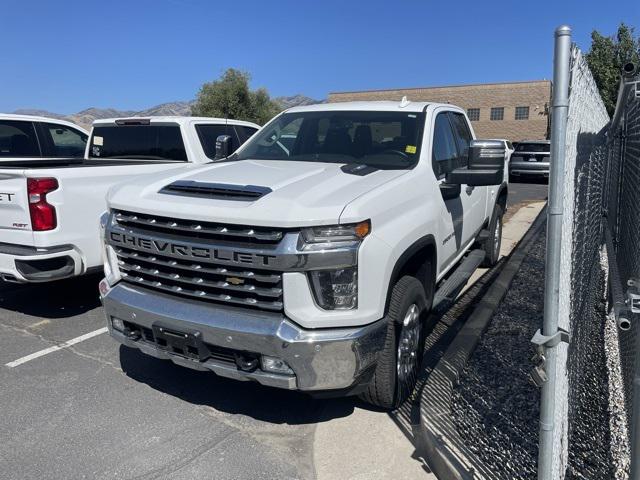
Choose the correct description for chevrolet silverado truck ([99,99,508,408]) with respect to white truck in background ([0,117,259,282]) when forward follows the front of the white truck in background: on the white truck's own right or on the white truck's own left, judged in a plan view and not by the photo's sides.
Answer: on the white truck's own right

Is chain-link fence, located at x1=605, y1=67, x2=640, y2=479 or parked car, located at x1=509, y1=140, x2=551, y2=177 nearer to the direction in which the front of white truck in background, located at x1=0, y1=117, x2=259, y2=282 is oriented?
the parked car

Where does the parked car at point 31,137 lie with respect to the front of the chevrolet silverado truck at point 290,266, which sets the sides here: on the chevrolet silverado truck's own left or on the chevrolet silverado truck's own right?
on the chevrolet silverado truck's own right

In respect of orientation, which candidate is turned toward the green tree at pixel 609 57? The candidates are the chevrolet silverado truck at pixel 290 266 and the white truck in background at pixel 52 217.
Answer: the white truck in background

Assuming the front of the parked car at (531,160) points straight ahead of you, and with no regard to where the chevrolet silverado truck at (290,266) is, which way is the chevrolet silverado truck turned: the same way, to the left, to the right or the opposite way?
the opposite way

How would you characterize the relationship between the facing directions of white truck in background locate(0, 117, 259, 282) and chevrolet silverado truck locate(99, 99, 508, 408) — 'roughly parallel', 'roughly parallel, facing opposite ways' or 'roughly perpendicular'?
roughly parallel, facing opposite ways

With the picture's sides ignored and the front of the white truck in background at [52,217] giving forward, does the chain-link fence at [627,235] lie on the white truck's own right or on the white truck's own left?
on the white truck's own right

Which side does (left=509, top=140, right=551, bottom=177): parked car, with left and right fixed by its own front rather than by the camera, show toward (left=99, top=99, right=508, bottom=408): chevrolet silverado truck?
back

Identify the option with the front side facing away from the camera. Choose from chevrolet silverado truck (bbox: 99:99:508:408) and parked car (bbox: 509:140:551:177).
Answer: the parked car

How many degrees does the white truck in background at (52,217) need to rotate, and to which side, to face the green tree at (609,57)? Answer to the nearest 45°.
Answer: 0° — it already faces it

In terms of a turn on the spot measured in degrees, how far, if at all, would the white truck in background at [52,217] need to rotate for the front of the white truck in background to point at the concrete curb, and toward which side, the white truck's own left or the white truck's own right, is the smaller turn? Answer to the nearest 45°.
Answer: approximately 90° to the white truck's own right

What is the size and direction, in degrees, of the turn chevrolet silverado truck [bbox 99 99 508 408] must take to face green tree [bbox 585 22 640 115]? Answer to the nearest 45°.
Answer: approximately 180°

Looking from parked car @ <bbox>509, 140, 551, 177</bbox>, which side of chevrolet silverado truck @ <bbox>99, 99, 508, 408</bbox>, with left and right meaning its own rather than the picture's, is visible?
back

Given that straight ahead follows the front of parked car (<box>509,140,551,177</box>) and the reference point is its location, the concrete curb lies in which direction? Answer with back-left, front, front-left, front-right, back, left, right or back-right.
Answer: back

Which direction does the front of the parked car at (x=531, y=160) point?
away from the camera

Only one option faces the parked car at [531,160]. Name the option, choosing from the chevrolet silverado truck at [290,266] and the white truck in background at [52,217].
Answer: the white truck in background

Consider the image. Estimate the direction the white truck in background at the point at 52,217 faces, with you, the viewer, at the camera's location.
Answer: facing away from the viewer and to the right of the viewer
